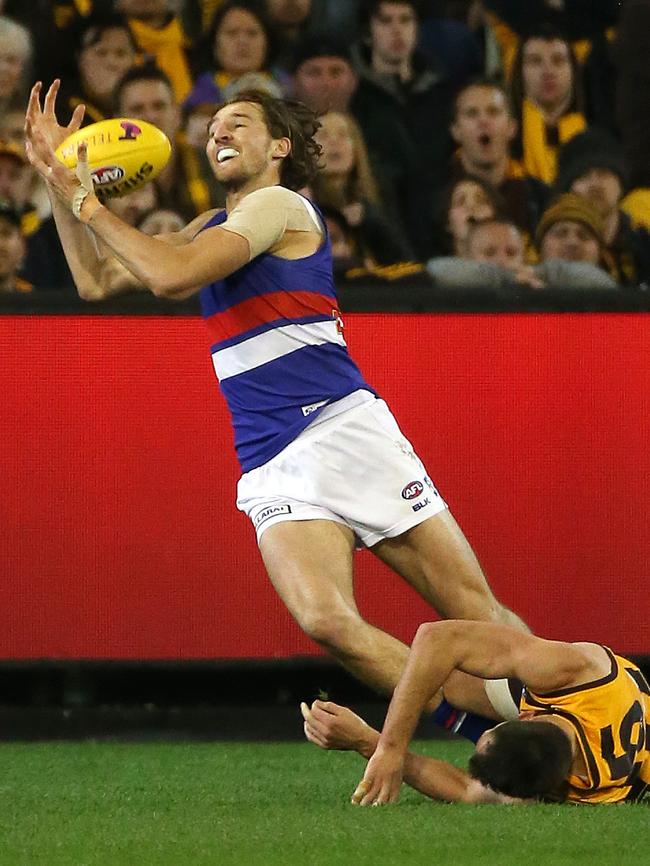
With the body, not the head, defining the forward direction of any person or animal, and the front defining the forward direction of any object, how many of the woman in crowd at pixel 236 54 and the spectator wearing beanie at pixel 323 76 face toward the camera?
2

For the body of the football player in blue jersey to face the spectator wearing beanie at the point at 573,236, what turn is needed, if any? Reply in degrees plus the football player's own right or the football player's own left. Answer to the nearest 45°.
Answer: approximately 180°

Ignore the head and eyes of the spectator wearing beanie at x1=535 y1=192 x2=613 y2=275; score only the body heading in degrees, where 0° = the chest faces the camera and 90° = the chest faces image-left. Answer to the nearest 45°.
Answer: approximately 0°

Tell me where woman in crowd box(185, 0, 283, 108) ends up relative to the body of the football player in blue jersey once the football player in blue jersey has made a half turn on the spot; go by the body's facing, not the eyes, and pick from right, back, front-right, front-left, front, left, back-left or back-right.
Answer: front-left

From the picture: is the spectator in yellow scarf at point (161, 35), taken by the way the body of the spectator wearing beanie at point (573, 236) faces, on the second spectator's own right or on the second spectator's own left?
on the second spectator's own right

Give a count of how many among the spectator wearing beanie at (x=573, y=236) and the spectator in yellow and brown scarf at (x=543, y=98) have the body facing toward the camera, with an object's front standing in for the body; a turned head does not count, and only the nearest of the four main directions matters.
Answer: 2

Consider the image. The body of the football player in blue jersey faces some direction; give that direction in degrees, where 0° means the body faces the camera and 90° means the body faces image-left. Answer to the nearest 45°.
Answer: approximately 45°

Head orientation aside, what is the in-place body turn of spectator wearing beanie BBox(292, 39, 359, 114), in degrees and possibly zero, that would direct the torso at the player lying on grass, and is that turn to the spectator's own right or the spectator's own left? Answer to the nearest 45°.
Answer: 0° — they already face them

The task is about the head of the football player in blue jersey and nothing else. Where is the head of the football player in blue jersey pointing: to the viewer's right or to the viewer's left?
to the viewer's left

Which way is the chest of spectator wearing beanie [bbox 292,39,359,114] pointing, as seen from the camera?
toward the camera
